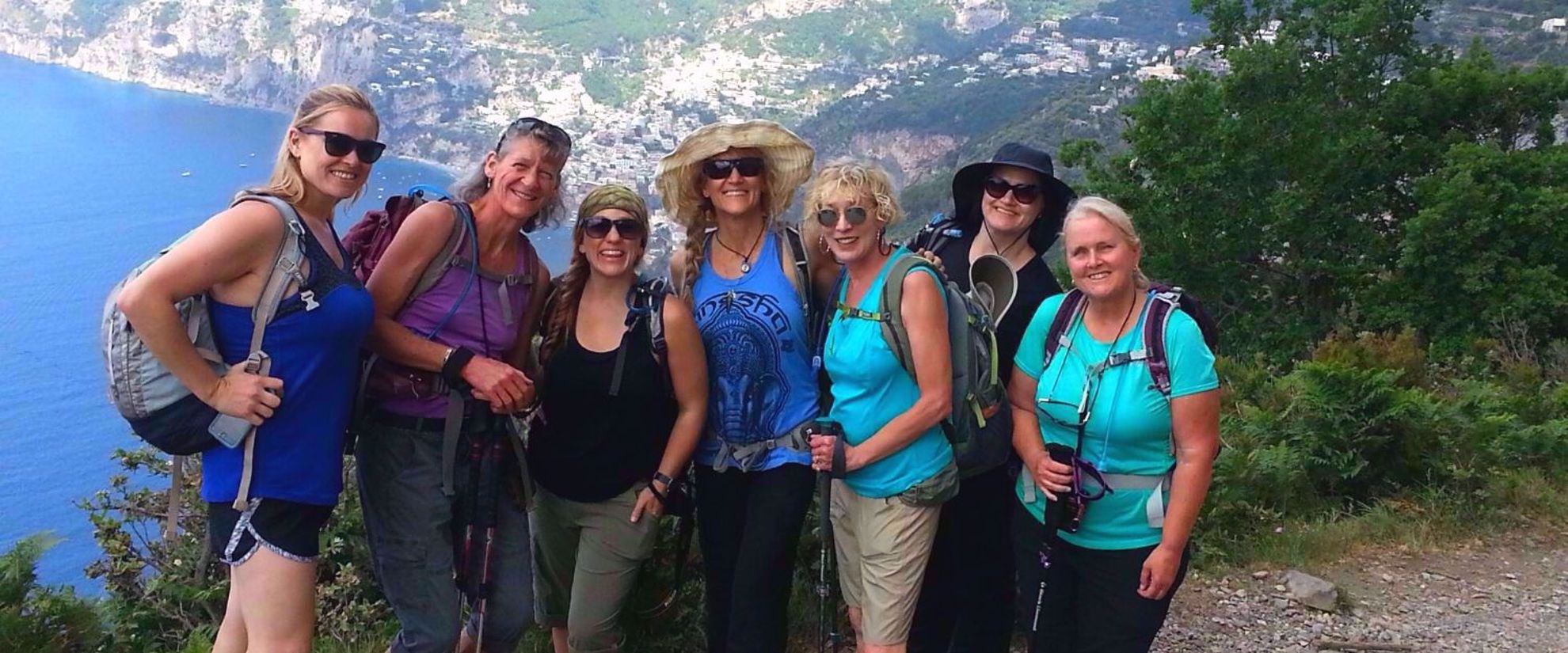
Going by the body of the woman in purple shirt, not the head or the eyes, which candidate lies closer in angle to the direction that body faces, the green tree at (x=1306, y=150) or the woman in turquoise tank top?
the woman in turquoise tank top

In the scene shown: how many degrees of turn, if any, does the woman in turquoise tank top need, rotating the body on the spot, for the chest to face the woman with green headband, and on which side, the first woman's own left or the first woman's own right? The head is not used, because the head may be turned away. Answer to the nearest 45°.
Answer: approximately 45° to the first woman's own right

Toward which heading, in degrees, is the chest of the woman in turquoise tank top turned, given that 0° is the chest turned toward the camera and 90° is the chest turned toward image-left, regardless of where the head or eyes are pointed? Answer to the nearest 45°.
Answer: approximately 45°

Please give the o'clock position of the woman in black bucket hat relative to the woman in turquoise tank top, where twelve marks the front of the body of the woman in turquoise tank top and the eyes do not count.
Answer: The woman in black bucket hat is roughly at 6 o'clock from the woman in turquoise tank top.

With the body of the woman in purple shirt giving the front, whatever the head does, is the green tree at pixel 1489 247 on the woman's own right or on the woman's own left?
on the woman's own left

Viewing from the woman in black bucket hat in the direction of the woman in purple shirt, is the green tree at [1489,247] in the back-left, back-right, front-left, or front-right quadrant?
back-right

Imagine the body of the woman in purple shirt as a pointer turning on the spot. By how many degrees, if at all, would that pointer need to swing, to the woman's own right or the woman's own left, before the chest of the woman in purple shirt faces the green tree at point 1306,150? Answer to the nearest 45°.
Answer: approximately 90° to the woman's own left

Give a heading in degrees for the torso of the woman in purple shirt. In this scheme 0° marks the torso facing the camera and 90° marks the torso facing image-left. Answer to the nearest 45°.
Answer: approximately 315°

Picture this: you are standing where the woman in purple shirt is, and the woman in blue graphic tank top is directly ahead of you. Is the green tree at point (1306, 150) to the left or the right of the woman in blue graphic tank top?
left
